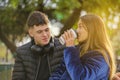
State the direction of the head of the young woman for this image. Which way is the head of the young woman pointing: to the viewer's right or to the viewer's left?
to the viewer's left

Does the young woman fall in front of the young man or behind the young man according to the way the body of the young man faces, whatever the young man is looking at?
in front

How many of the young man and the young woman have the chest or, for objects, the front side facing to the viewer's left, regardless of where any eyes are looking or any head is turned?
1

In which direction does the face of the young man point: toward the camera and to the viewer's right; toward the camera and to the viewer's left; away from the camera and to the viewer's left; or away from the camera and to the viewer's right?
toward the camera and to the viewer's right

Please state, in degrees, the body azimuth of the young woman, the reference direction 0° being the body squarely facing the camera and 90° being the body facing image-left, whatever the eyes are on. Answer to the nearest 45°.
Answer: approximately 90°

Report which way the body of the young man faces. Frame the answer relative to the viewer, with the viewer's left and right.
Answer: facing the viewer and to the right of the viewer
